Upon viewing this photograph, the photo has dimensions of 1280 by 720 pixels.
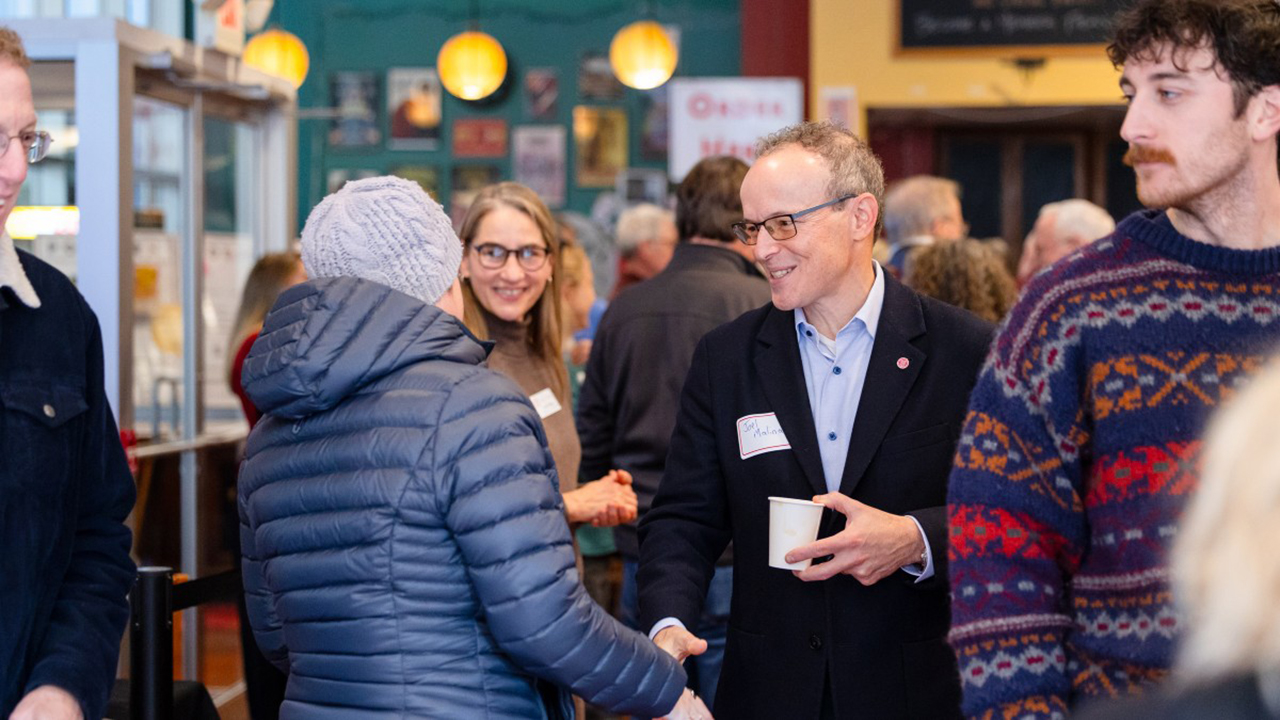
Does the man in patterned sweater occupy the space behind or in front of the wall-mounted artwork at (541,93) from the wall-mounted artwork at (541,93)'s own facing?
in front

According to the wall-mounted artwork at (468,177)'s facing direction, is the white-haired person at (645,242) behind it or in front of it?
in front

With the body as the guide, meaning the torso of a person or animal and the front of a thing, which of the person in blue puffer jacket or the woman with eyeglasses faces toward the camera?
the woman with eyeglasses

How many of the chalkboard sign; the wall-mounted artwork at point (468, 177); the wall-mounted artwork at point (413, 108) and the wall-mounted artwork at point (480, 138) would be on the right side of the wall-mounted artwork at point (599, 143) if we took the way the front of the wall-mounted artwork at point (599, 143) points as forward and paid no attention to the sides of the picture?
3

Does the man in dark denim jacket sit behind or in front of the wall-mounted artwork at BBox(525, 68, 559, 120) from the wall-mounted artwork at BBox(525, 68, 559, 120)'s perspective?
in front

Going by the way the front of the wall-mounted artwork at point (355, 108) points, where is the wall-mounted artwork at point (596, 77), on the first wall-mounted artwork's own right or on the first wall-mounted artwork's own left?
on the first wall-mounted artwork's own left

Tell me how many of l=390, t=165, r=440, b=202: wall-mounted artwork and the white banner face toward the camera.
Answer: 2

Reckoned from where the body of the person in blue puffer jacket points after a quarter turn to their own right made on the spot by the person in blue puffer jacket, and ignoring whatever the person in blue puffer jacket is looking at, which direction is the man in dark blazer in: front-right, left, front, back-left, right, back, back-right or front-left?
left

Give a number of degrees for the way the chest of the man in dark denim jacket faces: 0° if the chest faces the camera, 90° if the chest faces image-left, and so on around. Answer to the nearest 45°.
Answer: approximately 315°

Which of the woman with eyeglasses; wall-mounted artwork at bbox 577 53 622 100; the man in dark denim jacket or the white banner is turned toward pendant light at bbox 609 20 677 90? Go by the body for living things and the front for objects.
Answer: the wall-mounted artwork

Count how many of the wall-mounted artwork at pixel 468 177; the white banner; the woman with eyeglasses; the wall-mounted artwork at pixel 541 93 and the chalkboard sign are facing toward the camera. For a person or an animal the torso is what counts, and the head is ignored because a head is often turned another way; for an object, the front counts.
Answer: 5

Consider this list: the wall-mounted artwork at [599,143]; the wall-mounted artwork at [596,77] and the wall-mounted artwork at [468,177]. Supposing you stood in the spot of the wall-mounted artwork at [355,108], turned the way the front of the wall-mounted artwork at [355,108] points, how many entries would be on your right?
0

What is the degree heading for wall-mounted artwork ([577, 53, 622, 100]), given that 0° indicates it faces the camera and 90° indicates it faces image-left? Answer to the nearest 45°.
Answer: approximately 0°

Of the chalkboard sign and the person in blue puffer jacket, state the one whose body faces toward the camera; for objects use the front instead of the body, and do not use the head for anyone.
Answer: the chalkboard sign

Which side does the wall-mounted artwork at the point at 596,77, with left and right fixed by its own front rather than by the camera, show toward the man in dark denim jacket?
front

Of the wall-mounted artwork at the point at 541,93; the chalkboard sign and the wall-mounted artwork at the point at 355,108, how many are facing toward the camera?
3

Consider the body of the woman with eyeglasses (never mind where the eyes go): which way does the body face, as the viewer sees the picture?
toward the camera

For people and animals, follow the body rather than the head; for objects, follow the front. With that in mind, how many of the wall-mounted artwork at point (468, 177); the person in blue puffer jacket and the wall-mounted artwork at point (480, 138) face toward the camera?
2

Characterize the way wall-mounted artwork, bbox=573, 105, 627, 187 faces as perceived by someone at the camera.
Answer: facing the viewer
